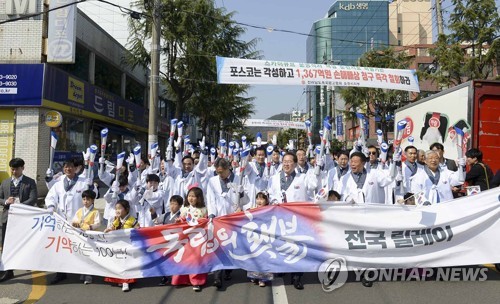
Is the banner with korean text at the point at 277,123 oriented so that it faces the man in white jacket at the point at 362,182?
yes

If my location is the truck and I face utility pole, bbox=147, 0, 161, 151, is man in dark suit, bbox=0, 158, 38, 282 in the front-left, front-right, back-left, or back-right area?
front-left

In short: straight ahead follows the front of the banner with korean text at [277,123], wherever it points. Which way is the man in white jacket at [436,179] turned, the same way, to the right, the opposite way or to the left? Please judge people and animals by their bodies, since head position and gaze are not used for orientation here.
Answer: the same way

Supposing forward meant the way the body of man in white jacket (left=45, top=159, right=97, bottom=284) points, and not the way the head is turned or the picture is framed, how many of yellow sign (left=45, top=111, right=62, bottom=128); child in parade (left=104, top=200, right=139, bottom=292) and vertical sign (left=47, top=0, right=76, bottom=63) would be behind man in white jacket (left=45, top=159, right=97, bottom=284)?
2

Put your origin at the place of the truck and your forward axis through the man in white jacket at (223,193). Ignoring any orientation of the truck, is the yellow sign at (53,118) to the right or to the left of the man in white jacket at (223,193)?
right

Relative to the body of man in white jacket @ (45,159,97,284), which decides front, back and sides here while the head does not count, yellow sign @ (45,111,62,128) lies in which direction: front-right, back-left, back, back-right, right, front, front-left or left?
back

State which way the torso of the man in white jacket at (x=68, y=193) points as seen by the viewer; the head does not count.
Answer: toward the camera

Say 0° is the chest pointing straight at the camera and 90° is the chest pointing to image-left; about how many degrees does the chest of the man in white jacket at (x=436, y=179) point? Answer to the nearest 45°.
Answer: approximately 0°

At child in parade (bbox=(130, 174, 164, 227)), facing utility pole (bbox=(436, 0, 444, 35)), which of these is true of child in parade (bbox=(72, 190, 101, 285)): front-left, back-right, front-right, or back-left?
back-right

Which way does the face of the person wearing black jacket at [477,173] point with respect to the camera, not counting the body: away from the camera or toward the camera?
toward the camera

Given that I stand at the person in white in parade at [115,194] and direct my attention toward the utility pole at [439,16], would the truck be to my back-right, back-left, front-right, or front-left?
front-right

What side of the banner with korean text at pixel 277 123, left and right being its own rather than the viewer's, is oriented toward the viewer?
front

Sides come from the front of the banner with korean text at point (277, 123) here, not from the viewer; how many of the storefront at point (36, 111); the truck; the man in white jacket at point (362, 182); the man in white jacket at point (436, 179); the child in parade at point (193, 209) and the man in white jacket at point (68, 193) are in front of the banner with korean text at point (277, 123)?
6

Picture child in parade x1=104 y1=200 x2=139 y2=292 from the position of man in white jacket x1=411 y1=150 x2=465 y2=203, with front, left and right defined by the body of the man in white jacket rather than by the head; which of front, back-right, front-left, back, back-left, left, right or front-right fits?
front-right

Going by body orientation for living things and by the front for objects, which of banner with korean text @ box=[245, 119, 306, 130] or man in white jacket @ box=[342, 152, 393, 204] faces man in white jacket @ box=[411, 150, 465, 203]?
the banner with korean text
